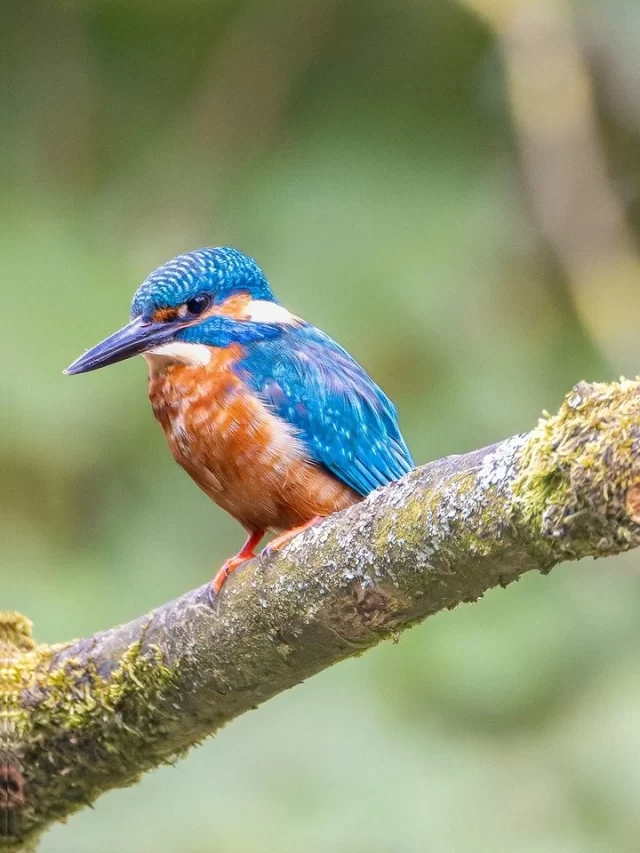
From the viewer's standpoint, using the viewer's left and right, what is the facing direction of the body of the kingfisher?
facing the viewer and to the left of the viewer
